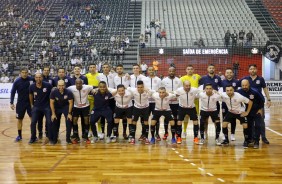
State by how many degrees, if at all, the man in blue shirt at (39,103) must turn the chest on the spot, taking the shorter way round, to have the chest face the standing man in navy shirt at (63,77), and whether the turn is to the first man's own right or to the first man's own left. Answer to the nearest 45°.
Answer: approximately 135° to the first man's own left

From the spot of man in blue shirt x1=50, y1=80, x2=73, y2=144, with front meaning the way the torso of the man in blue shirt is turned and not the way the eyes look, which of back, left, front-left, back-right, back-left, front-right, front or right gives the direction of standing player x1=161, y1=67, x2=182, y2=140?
left

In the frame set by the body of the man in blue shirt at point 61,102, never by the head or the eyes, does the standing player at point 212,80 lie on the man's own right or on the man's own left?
on the man's own left

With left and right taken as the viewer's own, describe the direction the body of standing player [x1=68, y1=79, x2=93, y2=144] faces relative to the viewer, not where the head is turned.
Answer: facing the viewer

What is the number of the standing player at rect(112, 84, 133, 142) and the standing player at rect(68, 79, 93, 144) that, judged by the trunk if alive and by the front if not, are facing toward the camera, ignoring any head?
2

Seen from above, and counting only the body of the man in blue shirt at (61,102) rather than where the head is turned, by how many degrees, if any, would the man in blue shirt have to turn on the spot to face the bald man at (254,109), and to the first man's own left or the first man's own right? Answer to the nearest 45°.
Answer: approximately 90° to the first man's own left

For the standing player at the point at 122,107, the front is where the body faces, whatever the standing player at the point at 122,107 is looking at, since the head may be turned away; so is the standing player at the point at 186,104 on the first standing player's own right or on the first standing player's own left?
on the first standing player's own left

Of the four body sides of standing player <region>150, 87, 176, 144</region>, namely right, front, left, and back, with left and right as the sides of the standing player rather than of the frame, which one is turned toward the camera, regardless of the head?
front

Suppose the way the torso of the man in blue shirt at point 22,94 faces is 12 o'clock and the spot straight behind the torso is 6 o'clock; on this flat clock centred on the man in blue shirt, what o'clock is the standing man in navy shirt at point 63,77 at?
The standing man in navy shirt is roughly at 9 o'clock from the man in blue shirt.

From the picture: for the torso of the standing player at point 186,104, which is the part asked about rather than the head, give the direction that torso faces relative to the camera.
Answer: toward the camera

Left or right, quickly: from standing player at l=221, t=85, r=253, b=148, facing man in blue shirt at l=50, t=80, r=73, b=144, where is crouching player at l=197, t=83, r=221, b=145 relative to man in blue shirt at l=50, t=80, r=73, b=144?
right

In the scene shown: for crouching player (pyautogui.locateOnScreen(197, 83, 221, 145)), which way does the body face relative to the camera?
toward the camera

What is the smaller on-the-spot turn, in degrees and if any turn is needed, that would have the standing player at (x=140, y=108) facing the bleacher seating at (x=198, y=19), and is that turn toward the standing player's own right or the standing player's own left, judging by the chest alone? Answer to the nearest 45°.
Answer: approximately 180°

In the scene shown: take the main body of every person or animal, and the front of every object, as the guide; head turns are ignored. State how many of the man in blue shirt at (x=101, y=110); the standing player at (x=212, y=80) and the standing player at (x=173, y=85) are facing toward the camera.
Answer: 3

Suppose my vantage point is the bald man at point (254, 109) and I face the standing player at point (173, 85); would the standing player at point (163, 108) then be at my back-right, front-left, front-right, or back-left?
front-left

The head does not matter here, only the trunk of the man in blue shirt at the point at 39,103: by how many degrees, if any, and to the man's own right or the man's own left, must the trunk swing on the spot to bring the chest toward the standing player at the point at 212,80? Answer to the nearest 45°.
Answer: approximately 90° to the man's own left

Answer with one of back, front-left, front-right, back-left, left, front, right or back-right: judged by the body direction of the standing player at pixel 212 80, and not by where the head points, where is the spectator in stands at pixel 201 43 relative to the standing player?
back

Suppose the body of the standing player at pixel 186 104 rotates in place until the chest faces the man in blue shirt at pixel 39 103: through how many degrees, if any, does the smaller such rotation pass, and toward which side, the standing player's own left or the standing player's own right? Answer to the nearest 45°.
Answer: approximately 90° to the standing player's own right

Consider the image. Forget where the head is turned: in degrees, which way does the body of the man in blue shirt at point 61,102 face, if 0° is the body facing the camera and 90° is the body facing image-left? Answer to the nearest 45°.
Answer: approximately 0°

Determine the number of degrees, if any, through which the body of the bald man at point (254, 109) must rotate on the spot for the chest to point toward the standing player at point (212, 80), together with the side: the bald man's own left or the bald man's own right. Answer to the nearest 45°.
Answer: approximately 90° to the bald man's own right

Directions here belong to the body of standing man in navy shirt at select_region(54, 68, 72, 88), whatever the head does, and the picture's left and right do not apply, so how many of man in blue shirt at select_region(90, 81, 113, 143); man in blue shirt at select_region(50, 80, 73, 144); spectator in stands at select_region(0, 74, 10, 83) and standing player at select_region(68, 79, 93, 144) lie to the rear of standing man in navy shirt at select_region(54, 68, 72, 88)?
1
